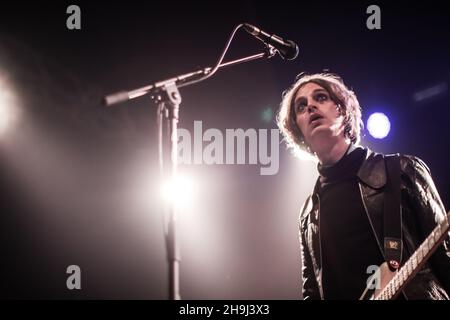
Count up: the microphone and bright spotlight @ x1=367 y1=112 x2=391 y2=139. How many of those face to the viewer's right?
1

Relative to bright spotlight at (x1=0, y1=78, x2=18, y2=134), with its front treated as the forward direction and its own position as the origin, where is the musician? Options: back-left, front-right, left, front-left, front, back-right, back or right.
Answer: front-left

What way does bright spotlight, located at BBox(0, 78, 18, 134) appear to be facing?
toward the camera

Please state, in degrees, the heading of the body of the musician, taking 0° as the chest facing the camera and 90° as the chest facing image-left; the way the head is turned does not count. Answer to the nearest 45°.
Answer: approximately 45°

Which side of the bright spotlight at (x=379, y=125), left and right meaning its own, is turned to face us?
front

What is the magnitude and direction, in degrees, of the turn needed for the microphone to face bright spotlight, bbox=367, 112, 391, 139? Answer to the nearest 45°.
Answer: approximately 45° to its left

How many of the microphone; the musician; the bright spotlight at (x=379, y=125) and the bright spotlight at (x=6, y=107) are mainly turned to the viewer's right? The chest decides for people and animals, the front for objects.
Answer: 1

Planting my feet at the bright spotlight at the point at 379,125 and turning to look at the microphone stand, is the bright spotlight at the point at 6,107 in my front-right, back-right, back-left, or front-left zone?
front-right

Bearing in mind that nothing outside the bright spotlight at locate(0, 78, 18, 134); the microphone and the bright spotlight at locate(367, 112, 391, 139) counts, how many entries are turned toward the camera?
2

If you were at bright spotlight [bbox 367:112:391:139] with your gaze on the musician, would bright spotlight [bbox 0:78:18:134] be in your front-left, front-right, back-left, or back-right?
front-right

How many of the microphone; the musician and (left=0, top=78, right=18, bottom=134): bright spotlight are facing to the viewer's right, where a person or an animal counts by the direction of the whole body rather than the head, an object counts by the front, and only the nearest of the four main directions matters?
1

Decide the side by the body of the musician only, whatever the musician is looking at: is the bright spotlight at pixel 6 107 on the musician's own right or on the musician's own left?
on the musician's own right

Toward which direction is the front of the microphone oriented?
to the viewer's right
